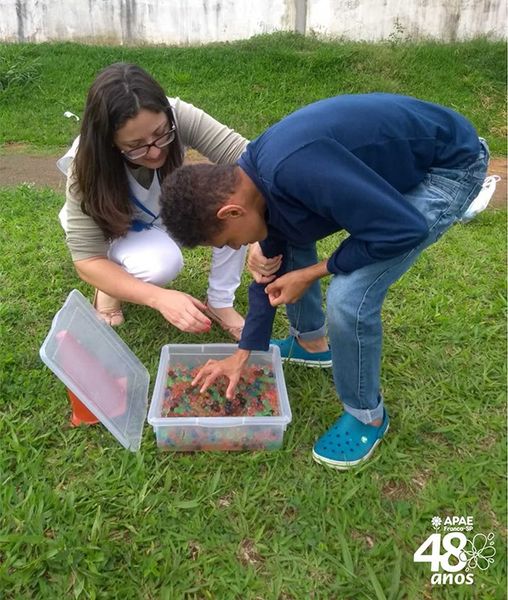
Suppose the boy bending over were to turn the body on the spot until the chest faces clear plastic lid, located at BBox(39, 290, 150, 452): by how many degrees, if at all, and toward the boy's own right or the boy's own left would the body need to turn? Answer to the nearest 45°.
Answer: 0° — they already face it

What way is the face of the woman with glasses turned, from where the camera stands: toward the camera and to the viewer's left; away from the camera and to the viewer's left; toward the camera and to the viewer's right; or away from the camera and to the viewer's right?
toward the camera and to the viewer's right

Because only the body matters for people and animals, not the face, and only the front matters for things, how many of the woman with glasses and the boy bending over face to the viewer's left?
1

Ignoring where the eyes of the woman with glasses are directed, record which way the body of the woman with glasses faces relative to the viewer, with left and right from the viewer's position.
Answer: facing the viewer and to the right of the viewer

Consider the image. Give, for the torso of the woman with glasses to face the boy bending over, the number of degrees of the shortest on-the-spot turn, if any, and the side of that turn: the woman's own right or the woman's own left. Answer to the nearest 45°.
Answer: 0° — they already face them

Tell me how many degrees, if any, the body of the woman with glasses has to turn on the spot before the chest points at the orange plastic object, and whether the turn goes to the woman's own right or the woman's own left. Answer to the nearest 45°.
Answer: approximately 90° to the woman's own right

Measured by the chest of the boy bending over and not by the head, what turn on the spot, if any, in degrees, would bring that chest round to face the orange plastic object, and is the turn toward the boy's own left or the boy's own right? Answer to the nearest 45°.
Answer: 0° — they already face it

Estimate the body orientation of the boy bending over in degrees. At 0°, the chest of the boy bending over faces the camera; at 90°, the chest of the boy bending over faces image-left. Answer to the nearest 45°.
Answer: approximately 90°

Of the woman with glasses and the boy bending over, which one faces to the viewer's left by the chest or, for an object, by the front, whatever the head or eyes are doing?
the boy bending over

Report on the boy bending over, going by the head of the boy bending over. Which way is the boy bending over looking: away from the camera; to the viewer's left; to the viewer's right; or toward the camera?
to the viewer's left
